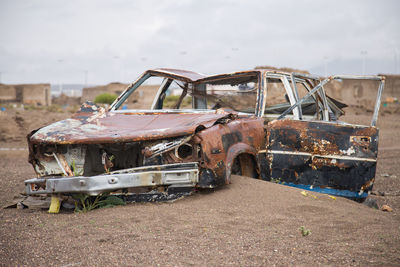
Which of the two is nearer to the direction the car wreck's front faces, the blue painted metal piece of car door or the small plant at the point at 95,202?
the small plant

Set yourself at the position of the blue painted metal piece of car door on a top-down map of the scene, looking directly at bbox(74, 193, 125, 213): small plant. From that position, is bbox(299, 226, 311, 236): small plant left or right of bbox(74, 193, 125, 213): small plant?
left

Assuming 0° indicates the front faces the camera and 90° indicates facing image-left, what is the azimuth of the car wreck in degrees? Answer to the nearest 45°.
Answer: approximately 45°

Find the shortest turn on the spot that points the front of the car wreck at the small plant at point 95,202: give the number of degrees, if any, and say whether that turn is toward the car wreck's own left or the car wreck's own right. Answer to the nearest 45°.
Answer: approximately 45° to the car wreck's own right

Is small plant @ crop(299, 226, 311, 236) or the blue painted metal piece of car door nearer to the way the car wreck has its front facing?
the small plant

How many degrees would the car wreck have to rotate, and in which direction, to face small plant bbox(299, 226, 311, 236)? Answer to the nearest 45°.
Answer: approximately 90° to its left
